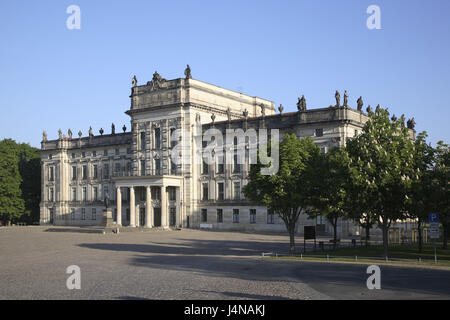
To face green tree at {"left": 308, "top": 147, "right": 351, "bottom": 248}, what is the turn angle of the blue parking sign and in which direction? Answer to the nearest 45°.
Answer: approximately 135° to its right

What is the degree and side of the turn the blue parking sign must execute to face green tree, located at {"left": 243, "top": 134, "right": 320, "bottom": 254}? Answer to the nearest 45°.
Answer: approximately 135° to its right

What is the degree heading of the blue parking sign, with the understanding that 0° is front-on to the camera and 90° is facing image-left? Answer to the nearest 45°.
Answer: approximately 0°
